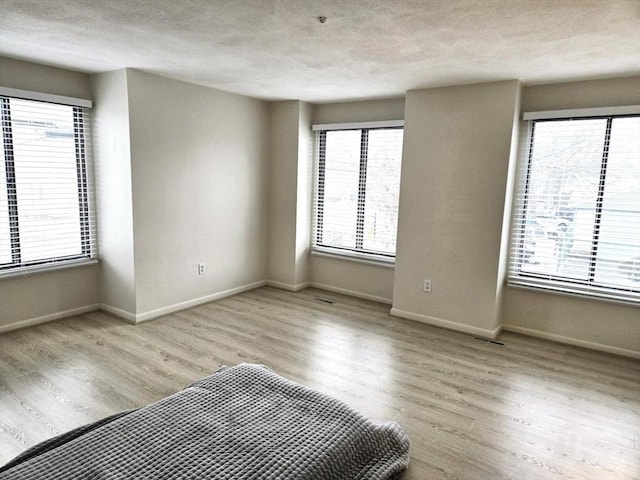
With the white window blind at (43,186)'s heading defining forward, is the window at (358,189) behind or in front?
in front

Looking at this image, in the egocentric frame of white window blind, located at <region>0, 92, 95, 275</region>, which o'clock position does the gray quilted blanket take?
The gray quilted blanket is roughly at 1 o'clock from the white window blind.

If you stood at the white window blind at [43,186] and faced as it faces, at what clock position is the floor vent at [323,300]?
The floor vent is roughly at 11 o'clock from the white window blind.

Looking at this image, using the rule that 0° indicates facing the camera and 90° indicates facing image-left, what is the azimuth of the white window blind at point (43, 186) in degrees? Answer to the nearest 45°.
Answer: approximately 315°

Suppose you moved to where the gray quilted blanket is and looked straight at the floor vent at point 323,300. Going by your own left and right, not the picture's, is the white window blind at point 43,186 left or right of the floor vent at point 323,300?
left
